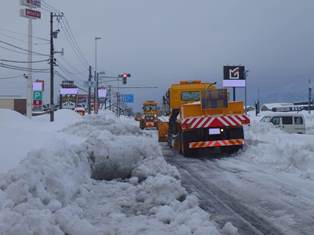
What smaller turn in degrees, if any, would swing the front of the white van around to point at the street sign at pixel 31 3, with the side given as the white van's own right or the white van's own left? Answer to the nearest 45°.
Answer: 0° — it already faces it

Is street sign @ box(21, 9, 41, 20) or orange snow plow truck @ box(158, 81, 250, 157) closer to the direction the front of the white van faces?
the street sign

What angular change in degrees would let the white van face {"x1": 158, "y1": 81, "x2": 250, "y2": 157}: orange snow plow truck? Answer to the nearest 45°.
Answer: approximately 90° to its left

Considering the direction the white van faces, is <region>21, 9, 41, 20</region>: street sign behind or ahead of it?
ahead

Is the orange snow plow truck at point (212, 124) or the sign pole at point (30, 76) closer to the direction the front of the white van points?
the sign pole

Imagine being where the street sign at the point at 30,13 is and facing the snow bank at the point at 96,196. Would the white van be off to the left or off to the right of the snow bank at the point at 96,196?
left

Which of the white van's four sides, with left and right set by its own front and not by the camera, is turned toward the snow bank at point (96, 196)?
left

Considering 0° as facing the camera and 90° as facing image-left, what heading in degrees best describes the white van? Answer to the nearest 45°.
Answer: approximately 90°
